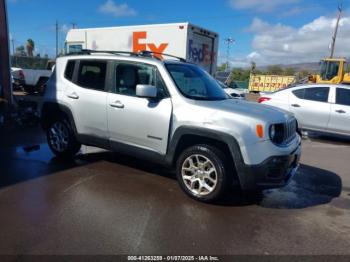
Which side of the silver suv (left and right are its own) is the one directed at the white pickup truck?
back

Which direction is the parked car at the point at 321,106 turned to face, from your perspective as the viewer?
facing to the right of the viewer

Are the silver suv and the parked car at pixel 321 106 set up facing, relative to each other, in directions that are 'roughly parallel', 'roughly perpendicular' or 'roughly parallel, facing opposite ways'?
roughly parallel

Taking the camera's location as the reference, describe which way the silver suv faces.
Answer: facing the viewer and to the right of the viewer

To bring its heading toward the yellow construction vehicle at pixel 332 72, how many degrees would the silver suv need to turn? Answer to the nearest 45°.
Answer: approximately 90° to its left

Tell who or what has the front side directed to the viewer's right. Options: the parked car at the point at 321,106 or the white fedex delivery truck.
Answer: the parked car

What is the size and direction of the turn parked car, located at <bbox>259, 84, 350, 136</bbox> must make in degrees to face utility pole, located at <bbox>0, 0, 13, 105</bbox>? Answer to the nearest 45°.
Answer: approximately 180°

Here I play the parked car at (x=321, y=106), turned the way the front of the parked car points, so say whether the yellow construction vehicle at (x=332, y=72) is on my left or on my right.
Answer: on my left

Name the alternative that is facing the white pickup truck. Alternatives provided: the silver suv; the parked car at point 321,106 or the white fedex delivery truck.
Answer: the white fedex delivery truck

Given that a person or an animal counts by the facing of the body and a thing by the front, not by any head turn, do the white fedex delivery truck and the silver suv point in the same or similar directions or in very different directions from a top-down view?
very different directions

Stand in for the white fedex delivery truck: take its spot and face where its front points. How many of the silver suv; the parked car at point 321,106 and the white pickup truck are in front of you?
1

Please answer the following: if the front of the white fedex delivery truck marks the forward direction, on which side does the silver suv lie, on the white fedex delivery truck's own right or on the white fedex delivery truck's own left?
on the white fedex delivery truck's own left
